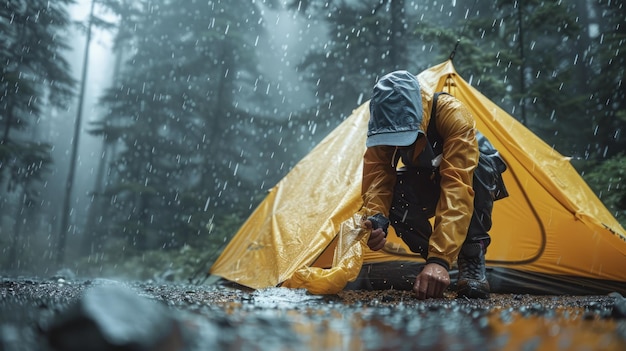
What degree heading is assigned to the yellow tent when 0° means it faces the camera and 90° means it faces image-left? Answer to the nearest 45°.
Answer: approximately 0°

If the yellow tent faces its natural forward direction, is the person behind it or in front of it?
in front

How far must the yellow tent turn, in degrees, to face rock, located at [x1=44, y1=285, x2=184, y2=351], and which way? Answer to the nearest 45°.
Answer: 0° — it already faces it
